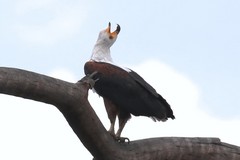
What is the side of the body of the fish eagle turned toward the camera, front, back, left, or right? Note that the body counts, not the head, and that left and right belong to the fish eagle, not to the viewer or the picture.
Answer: left
